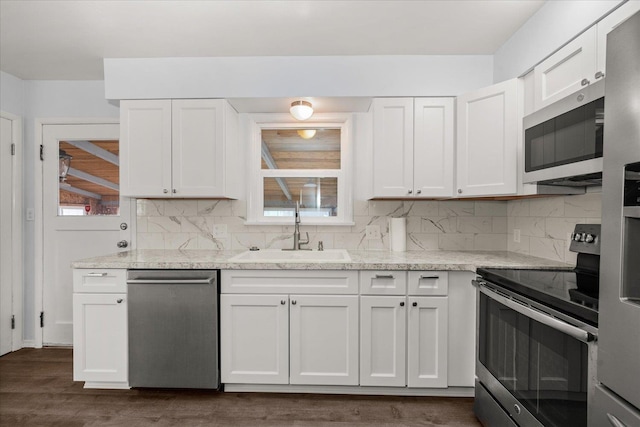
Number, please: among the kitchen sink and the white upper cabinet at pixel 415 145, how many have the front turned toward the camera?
2

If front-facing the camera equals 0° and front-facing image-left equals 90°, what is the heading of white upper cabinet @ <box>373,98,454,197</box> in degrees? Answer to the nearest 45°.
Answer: approximately 0°

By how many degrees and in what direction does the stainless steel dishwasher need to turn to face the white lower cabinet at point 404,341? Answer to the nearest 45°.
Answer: approximately 45° to its left

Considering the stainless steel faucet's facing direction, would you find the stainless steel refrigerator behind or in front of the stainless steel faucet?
in front

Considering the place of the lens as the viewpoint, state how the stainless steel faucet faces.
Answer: facing the viewer

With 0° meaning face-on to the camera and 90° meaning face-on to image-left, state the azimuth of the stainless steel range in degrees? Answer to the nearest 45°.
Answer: approximately 45°

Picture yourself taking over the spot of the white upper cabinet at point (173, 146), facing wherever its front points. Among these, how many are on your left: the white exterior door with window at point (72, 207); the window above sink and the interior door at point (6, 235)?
1

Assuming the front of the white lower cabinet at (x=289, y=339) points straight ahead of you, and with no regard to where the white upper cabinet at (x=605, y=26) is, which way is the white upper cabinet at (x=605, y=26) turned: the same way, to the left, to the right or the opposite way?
to the right

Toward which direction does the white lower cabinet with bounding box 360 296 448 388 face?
toward the camera

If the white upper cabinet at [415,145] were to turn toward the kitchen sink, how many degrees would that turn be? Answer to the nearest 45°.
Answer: approximately 90° to its right

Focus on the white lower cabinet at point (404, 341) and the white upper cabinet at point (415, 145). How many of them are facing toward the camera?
2
